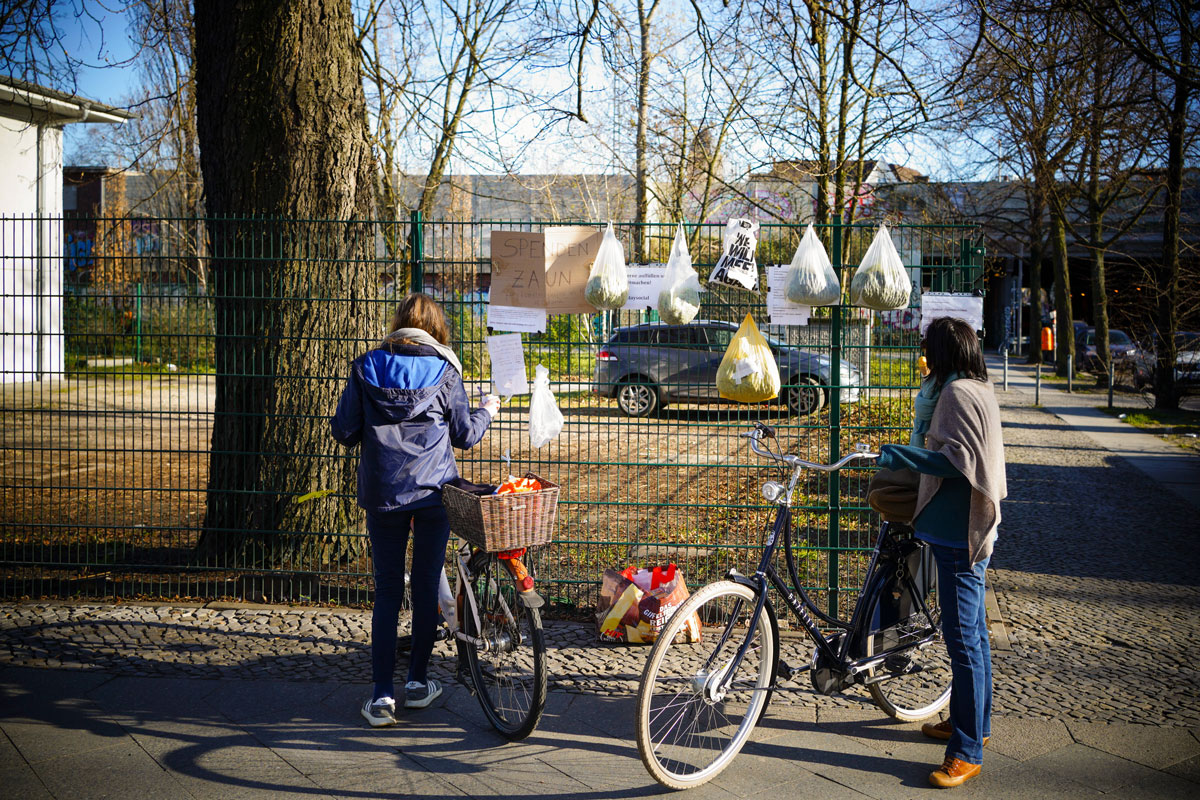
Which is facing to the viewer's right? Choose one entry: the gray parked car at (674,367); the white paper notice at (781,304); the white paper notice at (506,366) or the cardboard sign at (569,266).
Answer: the gray parked car

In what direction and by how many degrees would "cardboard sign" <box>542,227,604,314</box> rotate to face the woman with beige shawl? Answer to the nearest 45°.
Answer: approximately 45° to its left

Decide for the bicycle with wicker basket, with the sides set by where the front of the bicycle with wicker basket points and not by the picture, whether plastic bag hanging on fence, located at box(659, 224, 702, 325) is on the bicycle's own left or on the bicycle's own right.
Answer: on the bicycle's own right

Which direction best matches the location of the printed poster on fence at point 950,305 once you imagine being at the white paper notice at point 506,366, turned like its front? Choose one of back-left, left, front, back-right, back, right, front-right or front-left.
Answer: left

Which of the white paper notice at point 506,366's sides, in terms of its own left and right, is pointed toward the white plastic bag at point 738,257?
left

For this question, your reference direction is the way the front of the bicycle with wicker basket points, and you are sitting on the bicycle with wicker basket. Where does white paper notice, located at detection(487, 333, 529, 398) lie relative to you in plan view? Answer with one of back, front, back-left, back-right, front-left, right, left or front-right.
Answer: front-right

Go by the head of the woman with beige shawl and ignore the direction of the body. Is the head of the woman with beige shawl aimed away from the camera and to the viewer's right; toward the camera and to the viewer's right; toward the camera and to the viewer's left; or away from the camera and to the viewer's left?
away from the camera and to the viewer's left

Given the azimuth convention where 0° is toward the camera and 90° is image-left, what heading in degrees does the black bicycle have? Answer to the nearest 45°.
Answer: approximately 45°

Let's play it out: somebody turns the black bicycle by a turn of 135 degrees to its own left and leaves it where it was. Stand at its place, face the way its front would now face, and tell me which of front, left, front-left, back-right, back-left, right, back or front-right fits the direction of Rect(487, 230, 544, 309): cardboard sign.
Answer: back-left

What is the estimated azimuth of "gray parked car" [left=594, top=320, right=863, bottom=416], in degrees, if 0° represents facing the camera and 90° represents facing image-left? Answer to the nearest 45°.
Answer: approximately 270°
